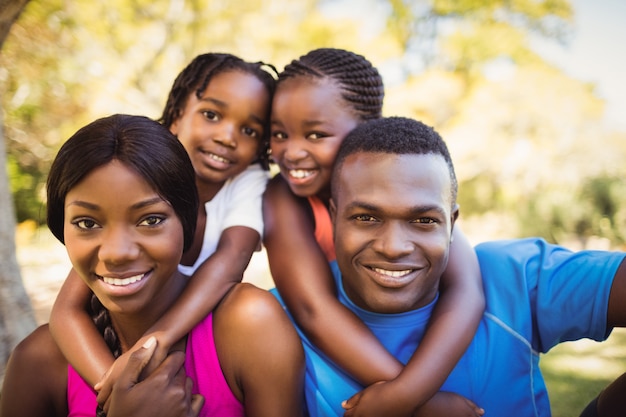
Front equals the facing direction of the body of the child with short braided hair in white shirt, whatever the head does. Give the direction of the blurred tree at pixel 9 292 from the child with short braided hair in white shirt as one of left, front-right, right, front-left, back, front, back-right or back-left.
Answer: back-right

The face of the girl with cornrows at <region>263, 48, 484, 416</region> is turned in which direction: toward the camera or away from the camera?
toward the camera

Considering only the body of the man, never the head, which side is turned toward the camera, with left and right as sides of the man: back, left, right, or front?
front

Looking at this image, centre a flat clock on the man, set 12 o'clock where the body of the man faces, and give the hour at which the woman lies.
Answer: The woman is roughly at 2 o'clock from the man.

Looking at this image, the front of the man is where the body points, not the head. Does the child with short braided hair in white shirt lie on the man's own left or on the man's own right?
on the man's own right

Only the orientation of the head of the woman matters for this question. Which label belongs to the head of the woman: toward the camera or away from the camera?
toward the camera

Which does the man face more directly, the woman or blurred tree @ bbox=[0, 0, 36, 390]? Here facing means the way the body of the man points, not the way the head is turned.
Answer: the woman

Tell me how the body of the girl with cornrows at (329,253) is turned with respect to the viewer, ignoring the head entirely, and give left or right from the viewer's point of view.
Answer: facing the viewer

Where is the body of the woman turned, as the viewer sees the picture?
toward the camera

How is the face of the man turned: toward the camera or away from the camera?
toward the camera

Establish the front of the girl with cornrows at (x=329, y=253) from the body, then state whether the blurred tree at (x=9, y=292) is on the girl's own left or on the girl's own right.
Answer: on the girl's own right

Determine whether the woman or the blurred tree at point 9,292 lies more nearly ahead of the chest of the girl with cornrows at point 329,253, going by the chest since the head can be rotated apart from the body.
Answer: the woman
